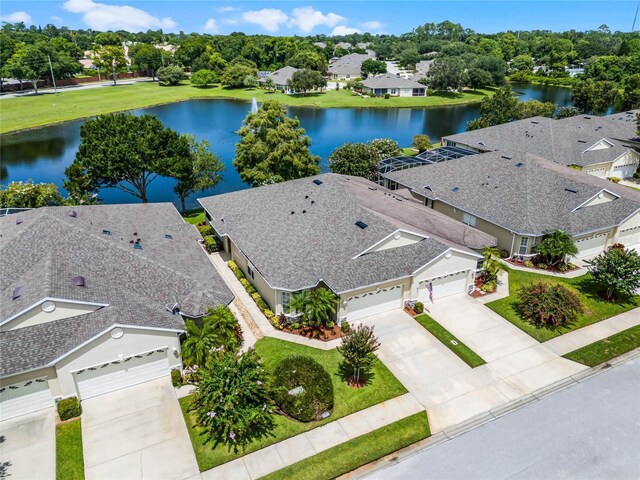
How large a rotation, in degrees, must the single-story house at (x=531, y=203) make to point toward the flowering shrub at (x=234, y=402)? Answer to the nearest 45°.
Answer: approximately 45° to its right

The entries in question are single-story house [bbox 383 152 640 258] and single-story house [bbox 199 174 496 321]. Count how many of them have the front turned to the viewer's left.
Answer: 0

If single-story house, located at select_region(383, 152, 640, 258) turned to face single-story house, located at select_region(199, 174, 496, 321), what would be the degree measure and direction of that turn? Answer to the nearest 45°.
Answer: approximately 90° to its right

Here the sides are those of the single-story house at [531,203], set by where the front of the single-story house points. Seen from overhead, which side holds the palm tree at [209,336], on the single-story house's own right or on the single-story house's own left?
on the single-story house's own right

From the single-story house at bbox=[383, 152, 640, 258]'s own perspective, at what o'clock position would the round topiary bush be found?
The round topiary bush is roughly at 2 o'clock from the single-story house.

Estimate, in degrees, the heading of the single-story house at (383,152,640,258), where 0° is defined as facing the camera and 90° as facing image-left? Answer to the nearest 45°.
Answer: approximately 315°

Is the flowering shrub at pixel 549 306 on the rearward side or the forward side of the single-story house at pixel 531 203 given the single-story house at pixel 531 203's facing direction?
on the forward side

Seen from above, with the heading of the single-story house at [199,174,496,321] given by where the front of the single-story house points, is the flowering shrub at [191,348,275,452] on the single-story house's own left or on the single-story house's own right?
on the single-story house's own right

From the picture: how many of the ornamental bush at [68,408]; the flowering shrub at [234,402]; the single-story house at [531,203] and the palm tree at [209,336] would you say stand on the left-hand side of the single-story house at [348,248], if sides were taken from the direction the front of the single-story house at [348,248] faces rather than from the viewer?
1

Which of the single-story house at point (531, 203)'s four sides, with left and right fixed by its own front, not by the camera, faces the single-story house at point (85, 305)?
right

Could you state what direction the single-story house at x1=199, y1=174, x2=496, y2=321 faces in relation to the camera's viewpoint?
facing the viewer and to the right of the viewer

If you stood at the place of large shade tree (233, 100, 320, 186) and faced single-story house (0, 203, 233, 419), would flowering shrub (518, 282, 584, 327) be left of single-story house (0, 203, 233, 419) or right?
left

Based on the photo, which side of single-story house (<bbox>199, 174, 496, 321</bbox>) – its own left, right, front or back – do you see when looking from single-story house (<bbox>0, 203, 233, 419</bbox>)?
right
